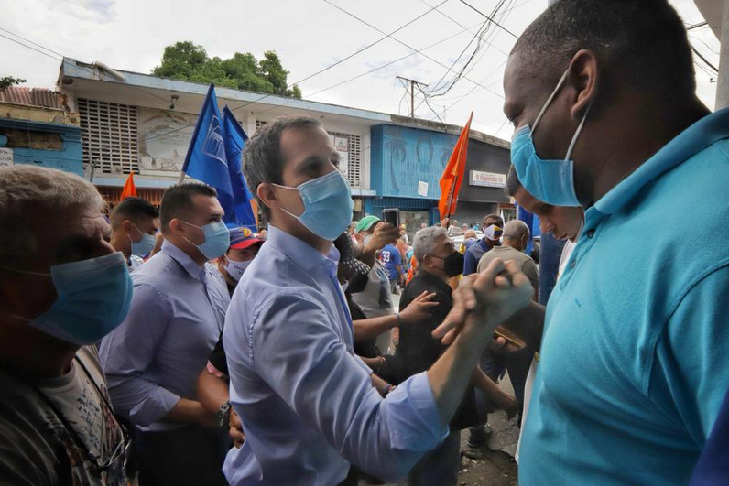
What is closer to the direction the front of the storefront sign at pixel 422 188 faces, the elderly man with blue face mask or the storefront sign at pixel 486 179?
the elderly man with blue face mask

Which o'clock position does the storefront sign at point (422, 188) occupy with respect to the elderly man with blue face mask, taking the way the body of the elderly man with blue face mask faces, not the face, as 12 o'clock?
The storefront sign is roughly at 9 o'clock from the elderly man with blue face mask.

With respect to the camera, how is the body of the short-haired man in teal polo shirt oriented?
to the viewer's left

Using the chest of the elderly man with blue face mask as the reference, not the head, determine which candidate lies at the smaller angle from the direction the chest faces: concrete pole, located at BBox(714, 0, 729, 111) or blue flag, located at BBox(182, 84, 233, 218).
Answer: the concrete pole

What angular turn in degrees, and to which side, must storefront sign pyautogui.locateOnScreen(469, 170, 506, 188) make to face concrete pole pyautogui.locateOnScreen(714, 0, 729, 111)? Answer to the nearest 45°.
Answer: approximately 45° to its right

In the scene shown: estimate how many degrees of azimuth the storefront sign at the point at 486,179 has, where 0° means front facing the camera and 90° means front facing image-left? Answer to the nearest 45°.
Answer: approximately 315°

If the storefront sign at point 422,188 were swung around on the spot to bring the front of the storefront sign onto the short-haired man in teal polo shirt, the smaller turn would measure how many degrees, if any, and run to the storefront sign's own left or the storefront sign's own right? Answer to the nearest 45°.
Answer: approximately 45° to the storefront sign's own right

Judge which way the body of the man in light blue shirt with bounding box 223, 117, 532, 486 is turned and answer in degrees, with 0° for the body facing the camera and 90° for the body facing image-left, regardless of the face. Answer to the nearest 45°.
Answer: approximately 270°

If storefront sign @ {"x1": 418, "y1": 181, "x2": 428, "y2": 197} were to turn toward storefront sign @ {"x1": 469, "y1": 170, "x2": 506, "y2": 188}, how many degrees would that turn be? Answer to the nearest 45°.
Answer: approximately 90° to its left

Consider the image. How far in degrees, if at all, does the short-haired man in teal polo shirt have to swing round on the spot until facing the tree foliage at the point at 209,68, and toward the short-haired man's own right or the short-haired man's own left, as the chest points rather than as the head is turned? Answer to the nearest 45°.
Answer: approximately 45° to the short-haired man's own right

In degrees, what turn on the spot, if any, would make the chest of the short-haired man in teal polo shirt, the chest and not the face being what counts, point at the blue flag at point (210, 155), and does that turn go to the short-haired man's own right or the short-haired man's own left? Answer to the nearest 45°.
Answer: approximately 45° to the short-haired man's own right

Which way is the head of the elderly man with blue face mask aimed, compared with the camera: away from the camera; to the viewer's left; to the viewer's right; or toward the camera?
to the viewer's right

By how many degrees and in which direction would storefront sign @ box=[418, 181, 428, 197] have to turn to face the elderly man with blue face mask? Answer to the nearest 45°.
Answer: approximately 45° to its right

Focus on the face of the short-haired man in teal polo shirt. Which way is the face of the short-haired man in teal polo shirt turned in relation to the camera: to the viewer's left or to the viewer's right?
to the viewer's left

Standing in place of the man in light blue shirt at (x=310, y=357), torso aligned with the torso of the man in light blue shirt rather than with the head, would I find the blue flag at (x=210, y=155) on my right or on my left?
on my left

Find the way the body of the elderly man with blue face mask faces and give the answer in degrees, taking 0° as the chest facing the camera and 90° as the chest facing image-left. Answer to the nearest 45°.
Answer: approximately 315°
